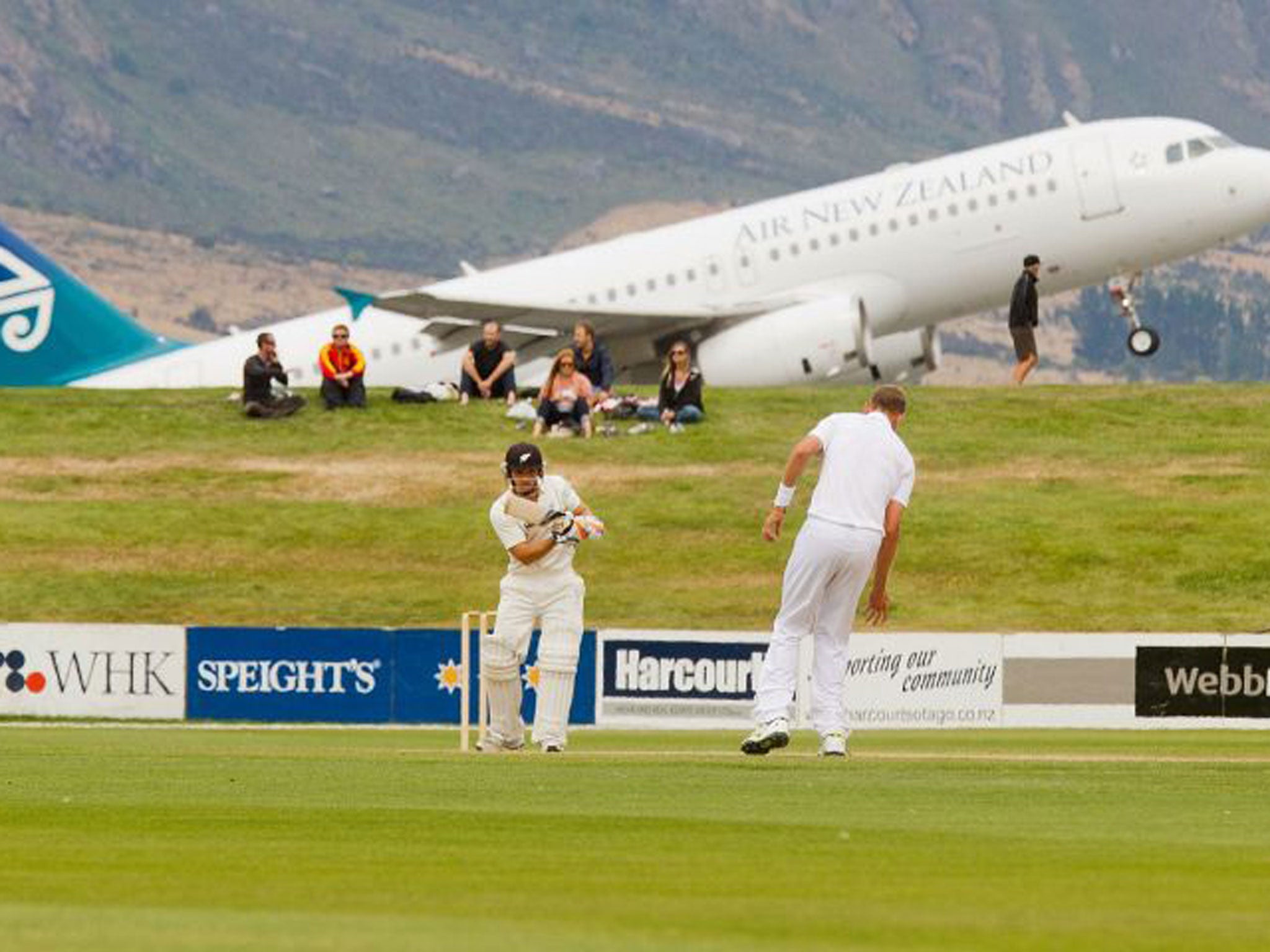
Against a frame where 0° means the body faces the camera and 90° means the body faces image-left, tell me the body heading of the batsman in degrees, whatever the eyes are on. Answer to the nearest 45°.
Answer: approximately 0°

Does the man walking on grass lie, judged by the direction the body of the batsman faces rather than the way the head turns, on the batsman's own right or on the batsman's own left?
on the batsman's own left
